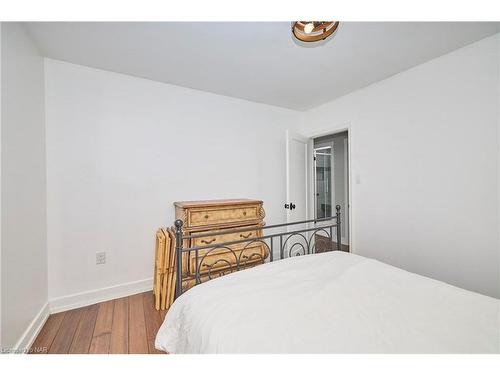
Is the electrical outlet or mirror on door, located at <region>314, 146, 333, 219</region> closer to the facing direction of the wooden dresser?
the mirror on door

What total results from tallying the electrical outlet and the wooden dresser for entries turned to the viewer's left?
0

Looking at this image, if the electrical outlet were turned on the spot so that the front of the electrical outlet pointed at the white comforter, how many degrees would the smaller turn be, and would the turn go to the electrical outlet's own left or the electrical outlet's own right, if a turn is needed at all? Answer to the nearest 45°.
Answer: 0° — it already faces it

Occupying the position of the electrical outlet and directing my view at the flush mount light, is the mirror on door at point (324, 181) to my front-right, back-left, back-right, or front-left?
front-left

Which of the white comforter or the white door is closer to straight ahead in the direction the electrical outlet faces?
the white comforter

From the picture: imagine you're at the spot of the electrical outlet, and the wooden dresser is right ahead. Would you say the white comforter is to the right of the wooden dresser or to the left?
right

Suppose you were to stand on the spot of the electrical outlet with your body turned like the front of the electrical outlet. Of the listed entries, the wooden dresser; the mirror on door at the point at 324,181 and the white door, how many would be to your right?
0

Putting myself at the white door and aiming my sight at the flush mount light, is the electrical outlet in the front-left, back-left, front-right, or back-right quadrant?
front-right

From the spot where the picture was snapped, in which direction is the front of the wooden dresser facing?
facing the viewer and to the right of the viewer

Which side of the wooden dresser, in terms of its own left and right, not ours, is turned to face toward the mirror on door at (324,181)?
left

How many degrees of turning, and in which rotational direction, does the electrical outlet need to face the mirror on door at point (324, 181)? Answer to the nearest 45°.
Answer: approximately 90° to its left

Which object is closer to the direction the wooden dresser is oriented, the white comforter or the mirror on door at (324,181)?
the white comforter

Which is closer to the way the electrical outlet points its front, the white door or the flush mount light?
the flush mount light

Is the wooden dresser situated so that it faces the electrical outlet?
no
